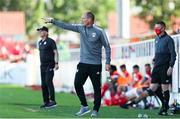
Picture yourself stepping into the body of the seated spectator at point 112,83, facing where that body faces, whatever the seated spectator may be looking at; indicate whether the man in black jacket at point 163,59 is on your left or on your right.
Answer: on your left

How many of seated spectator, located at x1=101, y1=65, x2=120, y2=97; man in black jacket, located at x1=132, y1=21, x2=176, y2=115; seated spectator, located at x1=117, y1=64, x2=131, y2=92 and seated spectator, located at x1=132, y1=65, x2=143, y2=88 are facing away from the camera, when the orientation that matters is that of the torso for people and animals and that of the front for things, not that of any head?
0

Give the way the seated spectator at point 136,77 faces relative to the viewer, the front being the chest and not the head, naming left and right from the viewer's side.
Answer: facing the viewer and to the left of the viewer

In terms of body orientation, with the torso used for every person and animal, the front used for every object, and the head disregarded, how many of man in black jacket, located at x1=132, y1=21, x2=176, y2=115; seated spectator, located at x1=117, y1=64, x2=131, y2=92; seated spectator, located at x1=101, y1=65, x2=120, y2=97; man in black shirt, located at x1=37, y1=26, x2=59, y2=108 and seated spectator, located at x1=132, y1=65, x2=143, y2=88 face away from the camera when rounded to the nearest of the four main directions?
0

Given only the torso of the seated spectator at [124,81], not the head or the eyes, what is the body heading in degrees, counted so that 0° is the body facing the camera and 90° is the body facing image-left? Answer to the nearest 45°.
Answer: approximately 45°

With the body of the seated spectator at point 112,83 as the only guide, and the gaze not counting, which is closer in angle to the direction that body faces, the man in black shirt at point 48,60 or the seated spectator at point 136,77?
the man in black shirt

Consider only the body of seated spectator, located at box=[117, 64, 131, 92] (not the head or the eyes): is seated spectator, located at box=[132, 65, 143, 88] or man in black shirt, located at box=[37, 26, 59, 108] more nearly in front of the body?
the man in black shirt

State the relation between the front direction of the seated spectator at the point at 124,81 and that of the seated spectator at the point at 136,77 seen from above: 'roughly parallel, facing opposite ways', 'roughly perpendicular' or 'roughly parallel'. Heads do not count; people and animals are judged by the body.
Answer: roughly parallel

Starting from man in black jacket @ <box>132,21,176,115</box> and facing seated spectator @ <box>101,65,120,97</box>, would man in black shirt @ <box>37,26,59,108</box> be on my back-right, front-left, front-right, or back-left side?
front-left

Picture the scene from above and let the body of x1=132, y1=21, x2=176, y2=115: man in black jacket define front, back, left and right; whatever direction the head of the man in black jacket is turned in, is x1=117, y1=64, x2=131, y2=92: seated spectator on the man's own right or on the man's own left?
on the man's own right

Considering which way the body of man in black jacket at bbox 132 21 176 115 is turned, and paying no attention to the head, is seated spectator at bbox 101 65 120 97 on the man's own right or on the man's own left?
on the man's own right

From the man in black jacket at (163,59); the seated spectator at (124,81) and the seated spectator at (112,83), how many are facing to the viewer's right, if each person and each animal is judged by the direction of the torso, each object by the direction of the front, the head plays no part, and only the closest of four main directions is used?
0

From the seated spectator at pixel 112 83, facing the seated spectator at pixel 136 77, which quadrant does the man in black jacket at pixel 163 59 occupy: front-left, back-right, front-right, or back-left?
front-right
